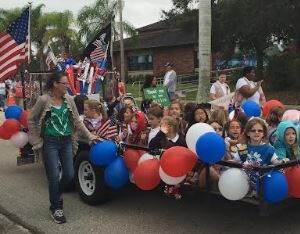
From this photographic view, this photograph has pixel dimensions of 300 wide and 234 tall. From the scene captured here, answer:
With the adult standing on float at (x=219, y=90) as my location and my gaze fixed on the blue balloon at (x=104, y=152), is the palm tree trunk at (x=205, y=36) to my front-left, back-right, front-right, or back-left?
back-right

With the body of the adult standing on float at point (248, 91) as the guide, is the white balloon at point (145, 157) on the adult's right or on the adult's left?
on the adult's right

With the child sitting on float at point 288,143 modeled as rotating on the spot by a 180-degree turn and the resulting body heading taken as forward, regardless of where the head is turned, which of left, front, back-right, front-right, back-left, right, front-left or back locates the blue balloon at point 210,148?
left

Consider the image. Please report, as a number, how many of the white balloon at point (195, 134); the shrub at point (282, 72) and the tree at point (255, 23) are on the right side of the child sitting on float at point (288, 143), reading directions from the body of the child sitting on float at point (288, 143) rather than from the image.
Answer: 1

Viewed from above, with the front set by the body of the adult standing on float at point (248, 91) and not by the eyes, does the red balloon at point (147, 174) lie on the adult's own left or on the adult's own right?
on the adult's own right

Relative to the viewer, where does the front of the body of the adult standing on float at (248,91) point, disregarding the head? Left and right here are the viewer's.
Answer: facing the viewer and to the right of the viewer

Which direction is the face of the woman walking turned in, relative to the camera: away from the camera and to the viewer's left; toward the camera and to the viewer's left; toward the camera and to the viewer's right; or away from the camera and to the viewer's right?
toward the camera and to the viewer's right

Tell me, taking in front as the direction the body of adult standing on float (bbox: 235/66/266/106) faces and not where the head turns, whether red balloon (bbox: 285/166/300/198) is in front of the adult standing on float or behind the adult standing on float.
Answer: in front

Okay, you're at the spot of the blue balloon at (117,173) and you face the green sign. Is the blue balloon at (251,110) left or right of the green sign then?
right
